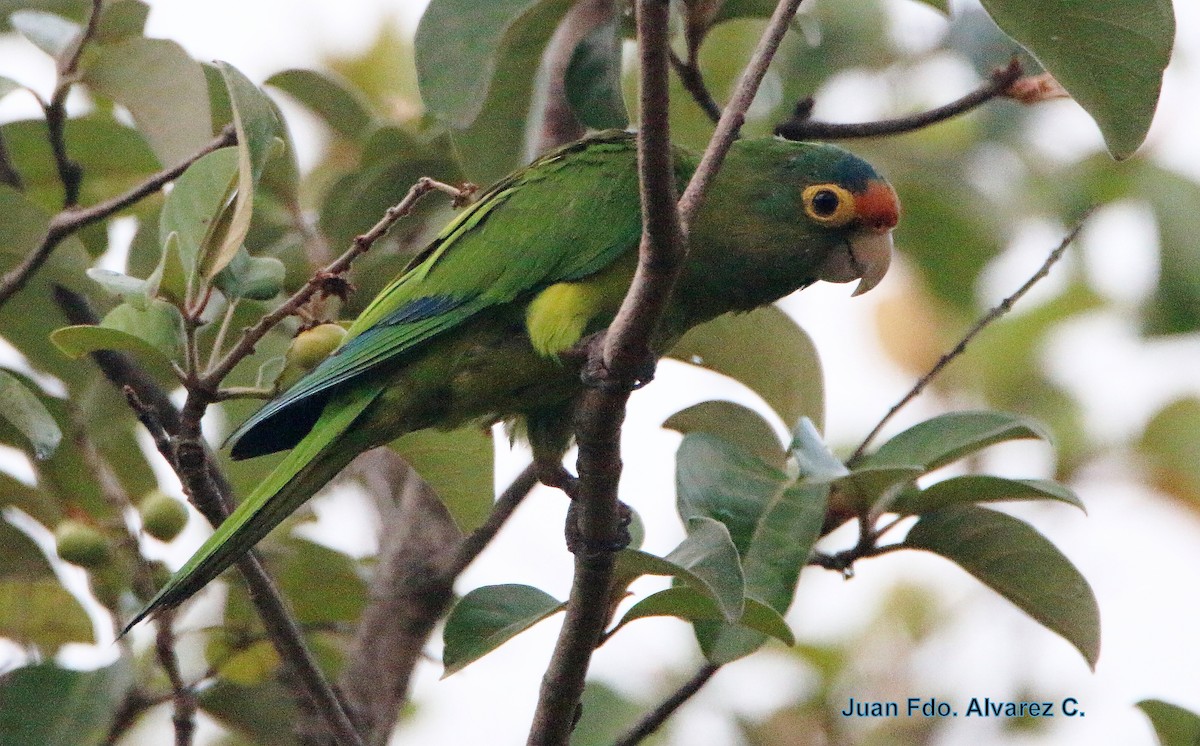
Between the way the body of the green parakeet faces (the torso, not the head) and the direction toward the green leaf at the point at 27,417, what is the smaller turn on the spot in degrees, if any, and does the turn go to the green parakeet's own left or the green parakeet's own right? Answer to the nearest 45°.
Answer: approximately 135° to the green parakeet's own right

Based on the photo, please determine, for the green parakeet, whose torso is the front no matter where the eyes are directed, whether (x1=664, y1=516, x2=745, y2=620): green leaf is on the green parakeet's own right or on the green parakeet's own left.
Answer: on the green parakeet's own right

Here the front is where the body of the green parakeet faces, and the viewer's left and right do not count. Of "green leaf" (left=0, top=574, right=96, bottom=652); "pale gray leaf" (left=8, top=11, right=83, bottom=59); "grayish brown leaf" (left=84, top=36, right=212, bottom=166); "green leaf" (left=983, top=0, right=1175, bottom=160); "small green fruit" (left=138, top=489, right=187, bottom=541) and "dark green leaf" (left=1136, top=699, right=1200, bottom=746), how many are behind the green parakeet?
4

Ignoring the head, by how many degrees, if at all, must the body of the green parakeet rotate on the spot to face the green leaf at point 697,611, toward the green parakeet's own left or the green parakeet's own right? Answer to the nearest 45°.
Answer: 0° — it already faces it

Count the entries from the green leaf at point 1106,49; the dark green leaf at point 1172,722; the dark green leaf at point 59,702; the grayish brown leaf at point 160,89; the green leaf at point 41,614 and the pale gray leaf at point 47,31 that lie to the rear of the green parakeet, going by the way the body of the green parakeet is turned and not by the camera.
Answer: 4

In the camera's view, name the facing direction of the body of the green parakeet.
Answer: to the viewer's right

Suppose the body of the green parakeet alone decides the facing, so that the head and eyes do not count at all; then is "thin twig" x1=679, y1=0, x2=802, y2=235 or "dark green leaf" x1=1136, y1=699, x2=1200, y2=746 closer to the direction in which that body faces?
the dark green leaf

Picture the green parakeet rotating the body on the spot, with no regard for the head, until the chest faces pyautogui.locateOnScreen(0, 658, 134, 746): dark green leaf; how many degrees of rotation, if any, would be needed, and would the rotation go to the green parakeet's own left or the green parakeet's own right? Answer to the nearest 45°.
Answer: approximately 180°
